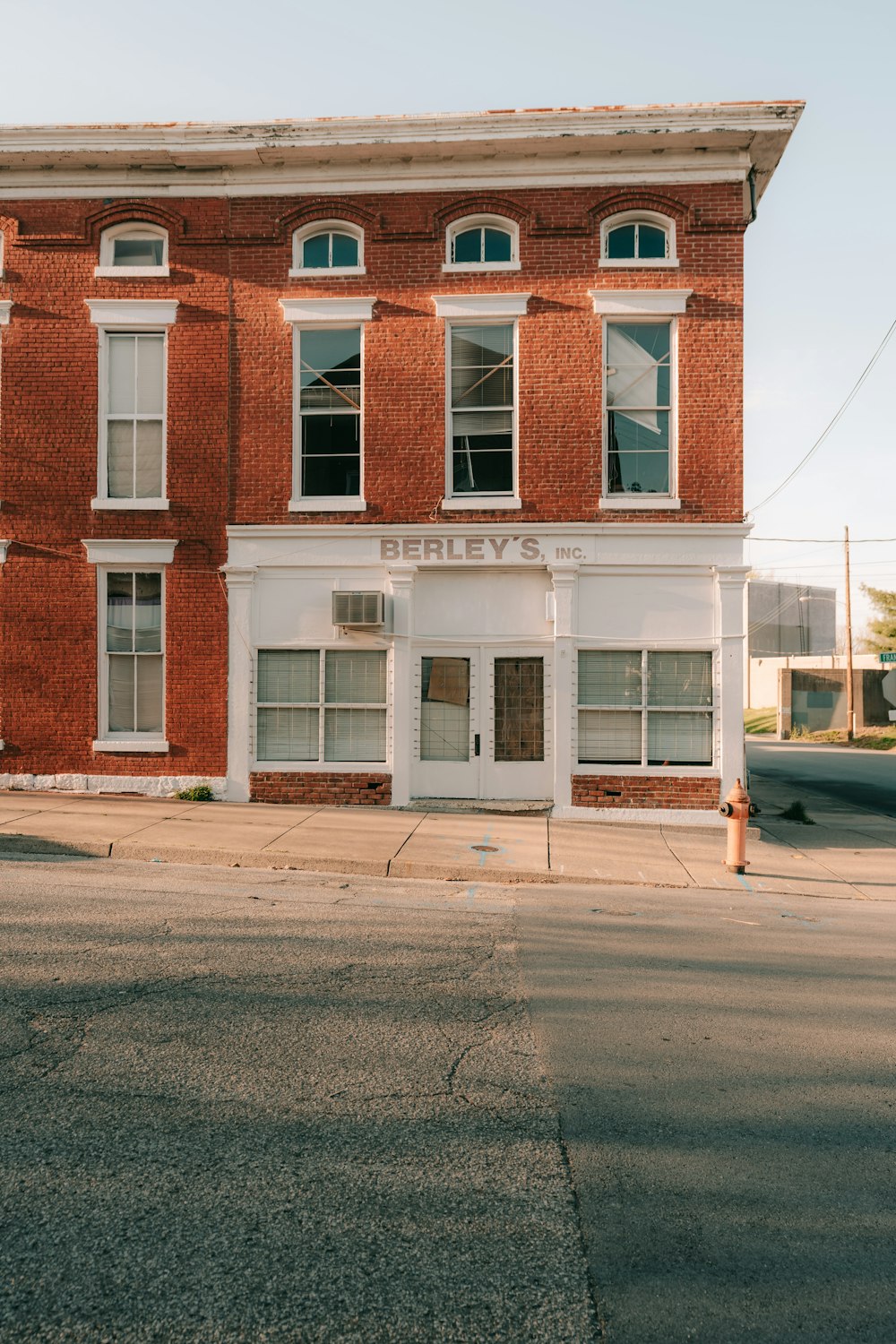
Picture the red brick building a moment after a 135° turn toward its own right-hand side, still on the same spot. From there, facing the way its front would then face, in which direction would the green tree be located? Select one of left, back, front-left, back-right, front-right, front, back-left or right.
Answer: right

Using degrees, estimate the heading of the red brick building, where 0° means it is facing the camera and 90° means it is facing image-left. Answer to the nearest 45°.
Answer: approximately 0°

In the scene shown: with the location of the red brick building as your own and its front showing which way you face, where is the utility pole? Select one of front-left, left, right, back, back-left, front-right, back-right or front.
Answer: back-left

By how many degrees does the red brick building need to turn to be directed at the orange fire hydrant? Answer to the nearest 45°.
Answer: approximately 45° to its left
